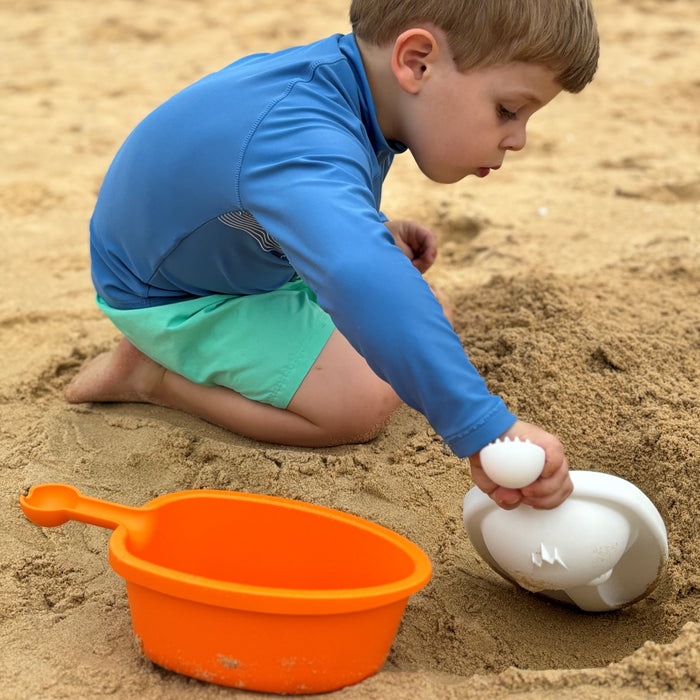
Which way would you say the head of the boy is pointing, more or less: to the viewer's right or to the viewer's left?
to the viewer's right

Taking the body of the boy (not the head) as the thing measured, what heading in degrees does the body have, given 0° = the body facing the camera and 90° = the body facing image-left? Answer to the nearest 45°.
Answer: approximately 270°
